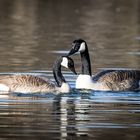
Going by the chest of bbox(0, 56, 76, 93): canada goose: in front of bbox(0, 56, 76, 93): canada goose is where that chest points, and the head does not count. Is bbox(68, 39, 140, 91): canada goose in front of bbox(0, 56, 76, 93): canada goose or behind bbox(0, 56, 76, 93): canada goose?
in front

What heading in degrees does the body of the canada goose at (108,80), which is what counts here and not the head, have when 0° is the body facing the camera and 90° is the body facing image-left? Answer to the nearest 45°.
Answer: approximately 90°

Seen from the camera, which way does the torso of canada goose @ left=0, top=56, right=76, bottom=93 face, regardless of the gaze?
to the viewer's right

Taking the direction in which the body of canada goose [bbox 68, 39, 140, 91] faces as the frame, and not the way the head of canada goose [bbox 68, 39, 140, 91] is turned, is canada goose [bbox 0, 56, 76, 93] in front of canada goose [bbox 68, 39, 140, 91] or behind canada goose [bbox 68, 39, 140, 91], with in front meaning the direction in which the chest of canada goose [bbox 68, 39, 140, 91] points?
in front

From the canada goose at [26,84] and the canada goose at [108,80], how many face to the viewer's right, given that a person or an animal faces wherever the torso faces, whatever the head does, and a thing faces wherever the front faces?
1

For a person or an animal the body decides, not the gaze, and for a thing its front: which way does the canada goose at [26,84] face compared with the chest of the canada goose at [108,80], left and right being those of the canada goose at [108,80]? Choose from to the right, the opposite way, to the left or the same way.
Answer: the opposite way
